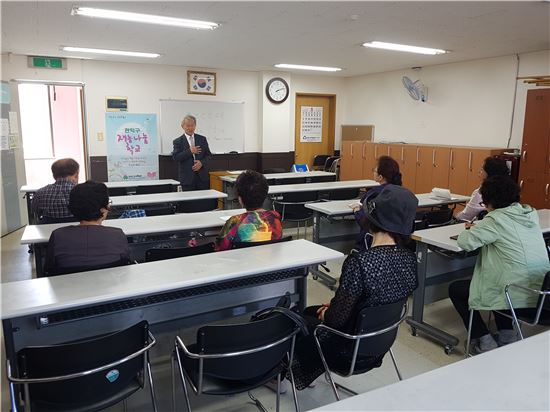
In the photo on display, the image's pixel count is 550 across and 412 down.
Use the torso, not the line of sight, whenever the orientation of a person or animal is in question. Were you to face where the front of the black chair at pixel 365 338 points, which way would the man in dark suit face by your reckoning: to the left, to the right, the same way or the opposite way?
the opposite way

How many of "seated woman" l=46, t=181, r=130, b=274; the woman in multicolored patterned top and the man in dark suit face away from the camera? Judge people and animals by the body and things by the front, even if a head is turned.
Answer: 2

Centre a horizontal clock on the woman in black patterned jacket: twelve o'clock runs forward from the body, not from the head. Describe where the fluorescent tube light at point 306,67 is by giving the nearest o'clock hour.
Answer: The fluorescent tube light is roughly at 1 o'clock from the woman in black patterned jacket.

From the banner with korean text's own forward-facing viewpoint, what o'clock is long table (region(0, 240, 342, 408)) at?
The long table is roughly at 12 o'clock from the banner with korean text.

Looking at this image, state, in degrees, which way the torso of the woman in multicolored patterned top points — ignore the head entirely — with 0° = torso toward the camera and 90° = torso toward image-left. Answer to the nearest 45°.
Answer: approximately 180°

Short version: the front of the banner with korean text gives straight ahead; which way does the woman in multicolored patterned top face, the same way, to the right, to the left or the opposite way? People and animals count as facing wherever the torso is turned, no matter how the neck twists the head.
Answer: the opposite way

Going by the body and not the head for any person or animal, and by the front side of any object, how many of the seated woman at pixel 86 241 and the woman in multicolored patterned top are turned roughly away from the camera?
2

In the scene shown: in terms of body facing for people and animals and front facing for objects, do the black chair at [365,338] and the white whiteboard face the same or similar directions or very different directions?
very different directions

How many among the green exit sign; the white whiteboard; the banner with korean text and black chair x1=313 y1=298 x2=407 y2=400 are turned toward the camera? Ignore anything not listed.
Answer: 3

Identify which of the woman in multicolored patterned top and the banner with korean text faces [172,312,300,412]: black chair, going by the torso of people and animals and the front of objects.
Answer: the banner with korean text

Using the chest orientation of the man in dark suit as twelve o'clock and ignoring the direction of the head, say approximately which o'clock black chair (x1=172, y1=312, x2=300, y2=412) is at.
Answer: The black chair is roughly at 12 o'clock from the man in dark suit.

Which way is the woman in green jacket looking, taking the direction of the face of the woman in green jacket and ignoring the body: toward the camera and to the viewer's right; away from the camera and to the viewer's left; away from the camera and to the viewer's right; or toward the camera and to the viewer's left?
away from the camera and to the viewer's left

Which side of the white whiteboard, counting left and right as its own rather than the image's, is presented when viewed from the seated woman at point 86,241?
front

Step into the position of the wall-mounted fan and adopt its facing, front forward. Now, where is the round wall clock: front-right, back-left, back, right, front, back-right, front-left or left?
front-right

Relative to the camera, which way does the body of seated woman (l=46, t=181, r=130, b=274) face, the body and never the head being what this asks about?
away from the camera
